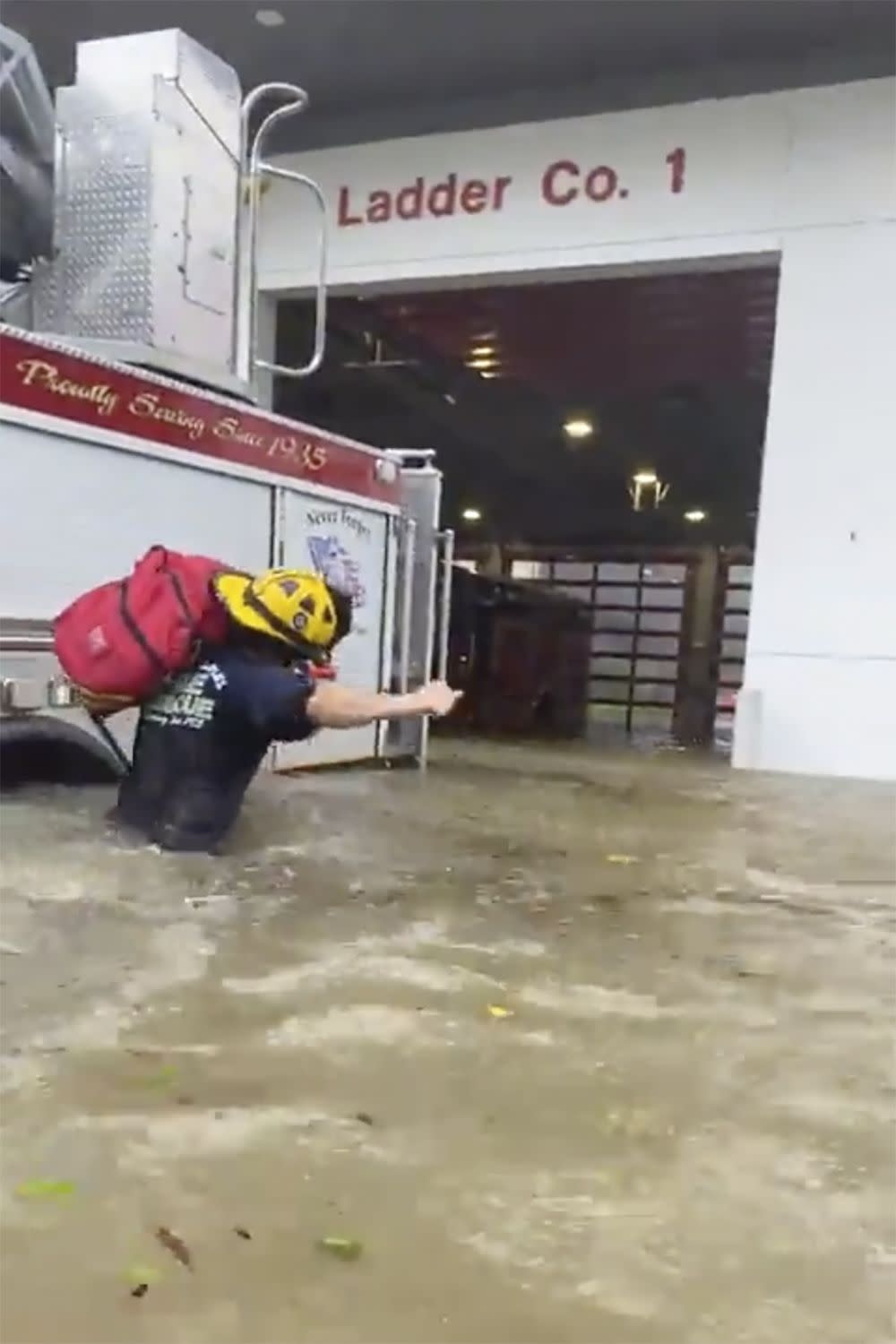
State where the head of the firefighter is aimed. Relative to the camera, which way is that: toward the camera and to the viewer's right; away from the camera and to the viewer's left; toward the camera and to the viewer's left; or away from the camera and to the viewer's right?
away from the camera and to the viewer's right

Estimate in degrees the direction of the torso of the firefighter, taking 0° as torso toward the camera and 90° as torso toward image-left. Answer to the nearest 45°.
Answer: approximately 225°

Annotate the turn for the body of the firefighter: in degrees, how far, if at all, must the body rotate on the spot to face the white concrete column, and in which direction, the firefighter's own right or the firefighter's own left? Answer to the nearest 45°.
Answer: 0° — they already face it

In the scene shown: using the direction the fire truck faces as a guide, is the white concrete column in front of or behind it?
behind

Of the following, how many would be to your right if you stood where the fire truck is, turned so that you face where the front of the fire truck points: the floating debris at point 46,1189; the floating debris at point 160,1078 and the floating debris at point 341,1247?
0

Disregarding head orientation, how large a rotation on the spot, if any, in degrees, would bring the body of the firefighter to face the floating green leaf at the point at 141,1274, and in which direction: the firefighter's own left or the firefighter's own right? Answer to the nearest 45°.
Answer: approximately 135° to the firefighter's own right

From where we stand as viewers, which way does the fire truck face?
facing the viewer and to the left of the viewer

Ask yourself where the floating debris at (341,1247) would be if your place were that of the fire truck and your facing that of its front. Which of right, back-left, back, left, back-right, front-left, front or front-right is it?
front-left

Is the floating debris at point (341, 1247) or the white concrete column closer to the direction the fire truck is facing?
the floating debris

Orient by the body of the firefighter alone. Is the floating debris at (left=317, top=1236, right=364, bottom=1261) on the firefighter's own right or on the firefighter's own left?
on the firefighter's own right
